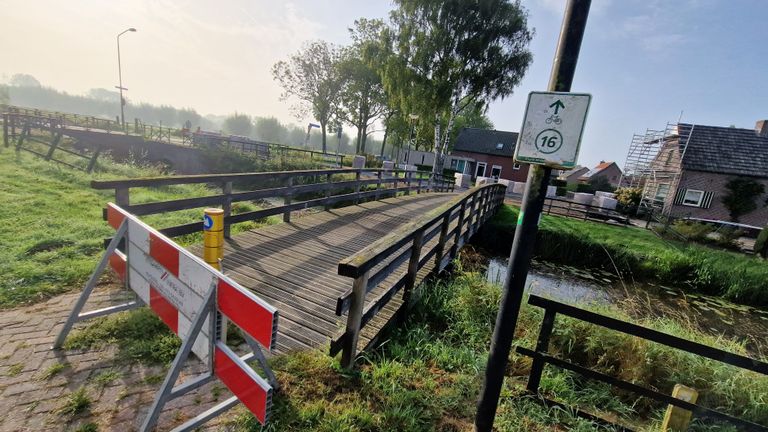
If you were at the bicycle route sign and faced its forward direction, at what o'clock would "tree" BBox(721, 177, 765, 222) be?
The tree is roughly at 7 o'clock from the bicycle route sign.

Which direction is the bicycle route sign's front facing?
toward the camera

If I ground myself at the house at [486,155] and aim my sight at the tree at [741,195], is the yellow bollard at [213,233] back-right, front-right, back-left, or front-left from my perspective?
front-right

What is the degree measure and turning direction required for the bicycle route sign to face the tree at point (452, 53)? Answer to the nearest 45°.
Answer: approximately 180°

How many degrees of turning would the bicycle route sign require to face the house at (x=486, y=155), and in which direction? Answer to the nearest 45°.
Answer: approximately 180°

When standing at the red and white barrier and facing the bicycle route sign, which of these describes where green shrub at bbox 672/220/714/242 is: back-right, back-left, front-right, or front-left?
front-left

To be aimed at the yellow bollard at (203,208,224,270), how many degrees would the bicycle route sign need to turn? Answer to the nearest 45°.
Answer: approximately 90° to its right

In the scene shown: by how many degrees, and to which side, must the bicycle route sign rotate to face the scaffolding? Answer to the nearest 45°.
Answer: approximately 180°

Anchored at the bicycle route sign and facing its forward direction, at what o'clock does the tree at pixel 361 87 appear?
The tree is roughly at 5 o'clock from the bicycle route sign.

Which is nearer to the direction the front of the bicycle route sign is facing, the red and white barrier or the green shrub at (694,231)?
the red and white barrier

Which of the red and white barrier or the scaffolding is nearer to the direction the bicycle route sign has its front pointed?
the red and white barrier

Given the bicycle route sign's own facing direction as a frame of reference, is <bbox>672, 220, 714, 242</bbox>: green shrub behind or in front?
behind
